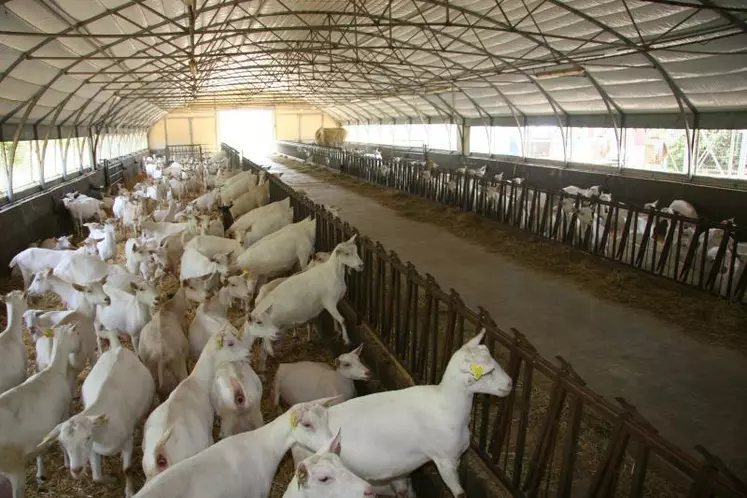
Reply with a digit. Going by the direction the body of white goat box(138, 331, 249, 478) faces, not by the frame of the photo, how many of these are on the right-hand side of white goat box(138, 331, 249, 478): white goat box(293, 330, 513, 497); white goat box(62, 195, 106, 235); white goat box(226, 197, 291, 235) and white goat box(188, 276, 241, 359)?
1

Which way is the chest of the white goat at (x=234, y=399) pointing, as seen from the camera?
away from the camera

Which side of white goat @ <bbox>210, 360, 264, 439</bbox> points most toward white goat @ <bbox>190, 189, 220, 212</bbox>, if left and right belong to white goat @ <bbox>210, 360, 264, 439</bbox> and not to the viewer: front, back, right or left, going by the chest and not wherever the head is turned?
front

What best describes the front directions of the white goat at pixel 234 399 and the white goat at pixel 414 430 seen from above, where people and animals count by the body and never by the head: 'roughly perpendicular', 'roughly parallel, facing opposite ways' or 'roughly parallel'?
roughly perpendicular

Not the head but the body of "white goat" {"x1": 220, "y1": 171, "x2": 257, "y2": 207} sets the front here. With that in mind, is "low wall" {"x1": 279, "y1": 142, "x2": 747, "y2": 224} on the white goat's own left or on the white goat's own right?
on the white goat's own right

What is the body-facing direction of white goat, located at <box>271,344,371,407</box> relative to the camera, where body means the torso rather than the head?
to the viewer's right

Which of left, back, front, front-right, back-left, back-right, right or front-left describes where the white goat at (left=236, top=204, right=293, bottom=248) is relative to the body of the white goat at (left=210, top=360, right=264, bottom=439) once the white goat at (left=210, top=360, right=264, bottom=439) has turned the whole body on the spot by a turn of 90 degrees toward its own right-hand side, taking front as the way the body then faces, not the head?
left

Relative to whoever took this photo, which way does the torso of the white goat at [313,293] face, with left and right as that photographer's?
facing to the right of the viewer

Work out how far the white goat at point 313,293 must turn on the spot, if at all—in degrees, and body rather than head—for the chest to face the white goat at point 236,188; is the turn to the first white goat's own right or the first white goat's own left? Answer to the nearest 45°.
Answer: approximately 90° to the first white goat's own left

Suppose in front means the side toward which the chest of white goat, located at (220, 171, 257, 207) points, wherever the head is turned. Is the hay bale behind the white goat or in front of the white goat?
in front

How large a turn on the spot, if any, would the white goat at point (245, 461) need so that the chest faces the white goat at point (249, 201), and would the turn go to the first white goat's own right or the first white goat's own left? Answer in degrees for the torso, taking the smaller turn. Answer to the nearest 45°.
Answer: approximately 90° to the first white goat's own left

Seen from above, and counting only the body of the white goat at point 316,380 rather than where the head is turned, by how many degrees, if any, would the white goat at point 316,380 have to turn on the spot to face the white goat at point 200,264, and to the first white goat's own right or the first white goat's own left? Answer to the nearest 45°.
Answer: approximately 135° to the first white goat's own left

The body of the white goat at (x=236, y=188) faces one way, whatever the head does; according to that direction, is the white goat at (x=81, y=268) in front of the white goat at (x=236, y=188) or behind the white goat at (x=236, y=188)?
behind

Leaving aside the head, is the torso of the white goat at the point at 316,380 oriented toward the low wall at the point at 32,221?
no

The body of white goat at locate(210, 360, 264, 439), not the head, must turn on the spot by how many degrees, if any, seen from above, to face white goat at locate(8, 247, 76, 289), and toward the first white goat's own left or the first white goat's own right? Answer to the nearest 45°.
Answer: approximately 45° to the first white goat's own left

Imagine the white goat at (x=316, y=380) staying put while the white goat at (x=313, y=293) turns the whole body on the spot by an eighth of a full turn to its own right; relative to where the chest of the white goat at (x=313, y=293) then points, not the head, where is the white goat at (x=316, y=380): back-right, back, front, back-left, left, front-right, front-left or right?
front-right
